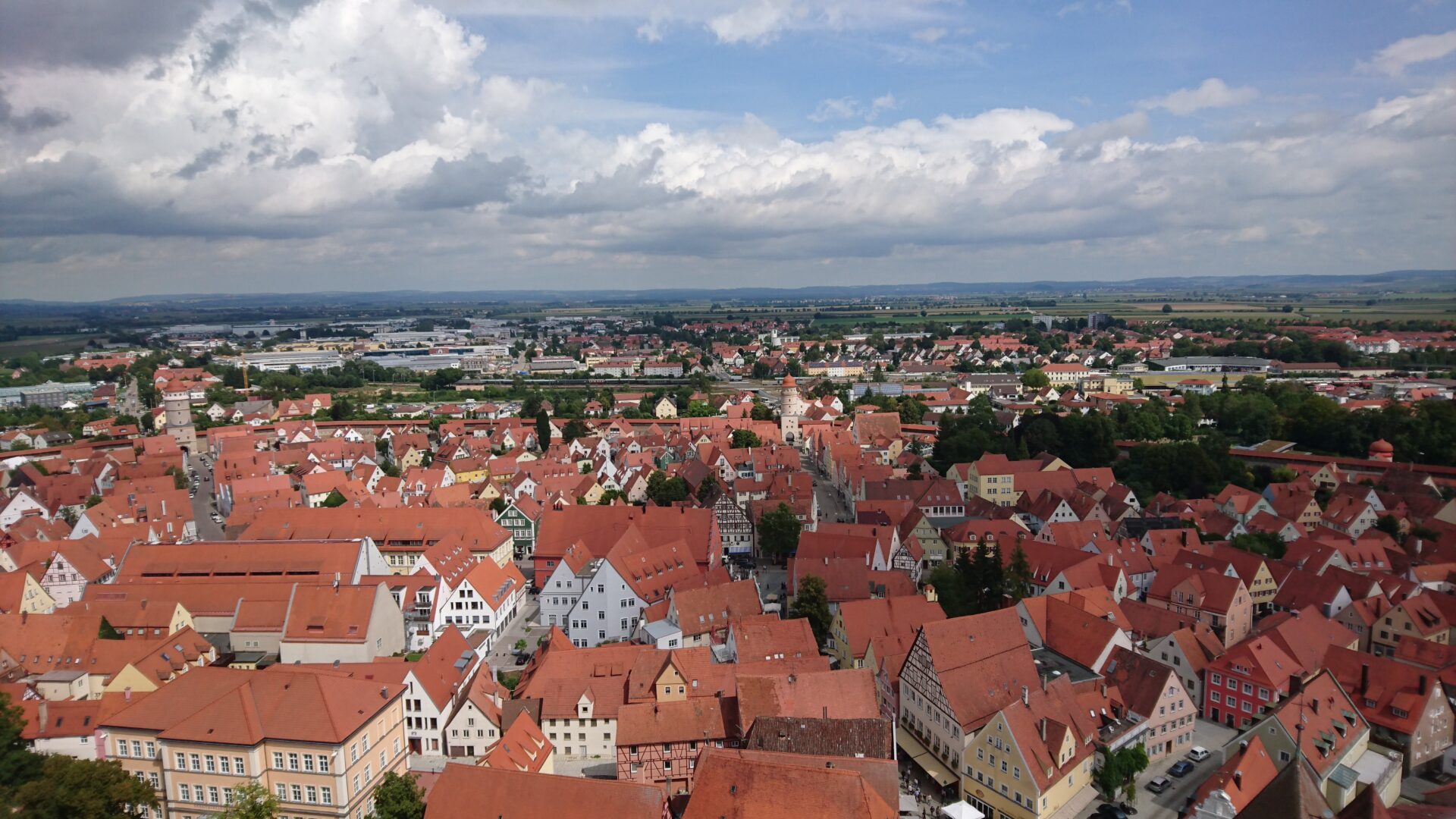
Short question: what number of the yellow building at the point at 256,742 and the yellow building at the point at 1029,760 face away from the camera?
0

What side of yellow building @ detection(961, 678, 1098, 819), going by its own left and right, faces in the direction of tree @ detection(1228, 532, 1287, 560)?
back

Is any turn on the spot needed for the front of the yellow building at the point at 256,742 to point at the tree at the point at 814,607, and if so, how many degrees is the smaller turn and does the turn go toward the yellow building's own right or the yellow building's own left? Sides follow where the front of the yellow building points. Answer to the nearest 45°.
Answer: approximately 90° to the yellow building's own left

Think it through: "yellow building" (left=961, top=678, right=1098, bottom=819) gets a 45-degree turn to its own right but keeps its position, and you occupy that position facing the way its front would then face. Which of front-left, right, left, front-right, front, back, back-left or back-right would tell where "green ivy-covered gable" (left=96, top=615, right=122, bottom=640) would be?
front

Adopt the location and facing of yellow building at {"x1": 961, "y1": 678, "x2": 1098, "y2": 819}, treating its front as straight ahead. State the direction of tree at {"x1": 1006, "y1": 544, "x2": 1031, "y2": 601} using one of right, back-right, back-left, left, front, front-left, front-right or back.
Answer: back-right

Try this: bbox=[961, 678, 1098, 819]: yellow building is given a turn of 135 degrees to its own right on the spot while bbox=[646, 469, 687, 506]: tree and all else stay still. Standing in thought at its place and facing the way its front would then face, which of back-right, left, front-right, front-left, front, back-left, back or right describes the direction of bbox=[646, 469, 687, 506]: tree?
front-left

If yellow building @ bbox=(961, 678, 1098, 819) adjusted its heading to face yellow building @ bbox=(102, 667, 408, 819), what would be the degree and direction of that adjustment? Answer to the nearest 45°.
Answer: approximately 45° to its right

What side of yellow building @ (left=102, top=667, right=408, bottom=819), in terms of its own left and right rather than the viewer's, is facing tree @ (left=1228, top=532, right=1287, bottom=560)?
left

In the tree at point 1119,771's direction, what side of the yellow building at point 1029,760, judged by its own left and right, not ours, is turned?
left

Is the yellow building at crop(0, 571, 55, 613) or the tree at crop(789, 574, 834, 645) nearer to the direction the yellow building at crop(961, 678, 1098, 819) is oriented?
the yellow building

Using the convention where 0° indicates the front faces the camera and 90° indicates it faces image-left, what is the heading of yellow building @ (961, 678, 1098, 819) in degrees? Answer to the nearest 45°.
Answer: approximately 45°
